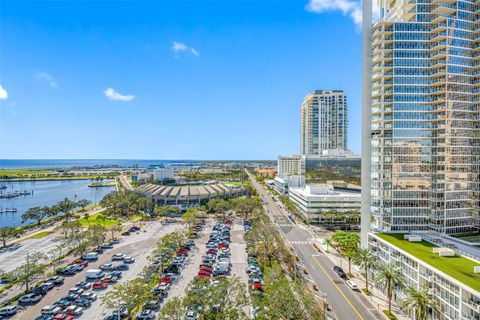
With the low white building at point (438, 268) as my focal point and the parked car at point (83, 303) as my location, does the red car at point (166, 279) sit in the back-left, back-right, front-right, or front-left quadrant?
front-left

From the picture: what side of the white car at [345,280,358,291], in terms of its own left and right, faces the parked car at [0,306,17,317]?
left

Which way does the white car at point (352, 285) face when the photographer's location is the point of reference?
facing away from the viewer and to the left of the viewer

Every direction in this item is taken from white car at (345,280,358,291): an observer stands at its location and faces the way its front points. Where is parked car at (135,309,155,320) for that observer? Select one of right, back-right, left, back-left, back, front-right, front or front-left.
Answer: left

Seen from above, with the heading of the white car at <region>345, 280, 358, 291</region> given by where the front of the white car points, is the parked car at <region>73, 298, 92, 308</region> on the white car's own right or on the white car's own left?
on the white car's own left

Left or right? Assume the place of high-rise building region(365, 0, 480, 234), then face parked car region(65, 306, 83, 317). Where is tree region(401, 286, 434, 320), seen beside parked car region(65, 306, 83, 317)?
left

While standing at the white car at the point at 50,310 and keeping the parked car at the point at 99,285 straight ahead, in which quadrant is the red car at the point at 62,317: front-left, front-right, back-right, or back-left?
back-right

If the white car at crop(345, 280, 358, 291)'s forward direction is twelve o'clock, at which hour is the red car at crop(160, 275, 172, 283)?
The red car is roughly at 10 o'clock from the white car.

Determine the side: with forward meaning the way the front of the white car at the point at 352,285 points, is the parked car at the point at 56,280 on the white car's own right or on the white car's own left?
on the white car's own left

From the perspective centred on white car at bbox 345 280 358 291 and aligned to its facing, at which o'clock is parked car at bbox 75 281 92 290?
The parked car is roughly at 10 o'clock from the white car.

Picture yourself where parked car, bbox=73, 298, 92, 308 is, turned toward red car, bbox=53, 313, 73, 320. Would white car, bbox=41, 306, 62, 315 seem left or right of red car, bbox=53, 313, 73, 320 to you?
right

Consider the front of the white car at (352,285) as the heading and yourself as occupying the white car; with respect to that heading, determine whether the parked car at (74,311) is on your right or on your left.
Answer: on your left

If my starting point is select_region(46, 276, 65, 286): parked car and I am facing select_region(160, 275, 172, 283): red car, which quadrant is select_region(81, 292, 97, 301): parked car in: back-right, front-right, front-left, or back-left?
front-right

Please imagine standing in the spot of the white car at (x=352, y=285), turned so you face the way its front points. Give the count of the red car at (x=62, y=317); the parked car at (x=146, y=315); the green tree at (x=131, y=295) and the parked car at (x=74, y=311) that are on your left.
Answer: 4
